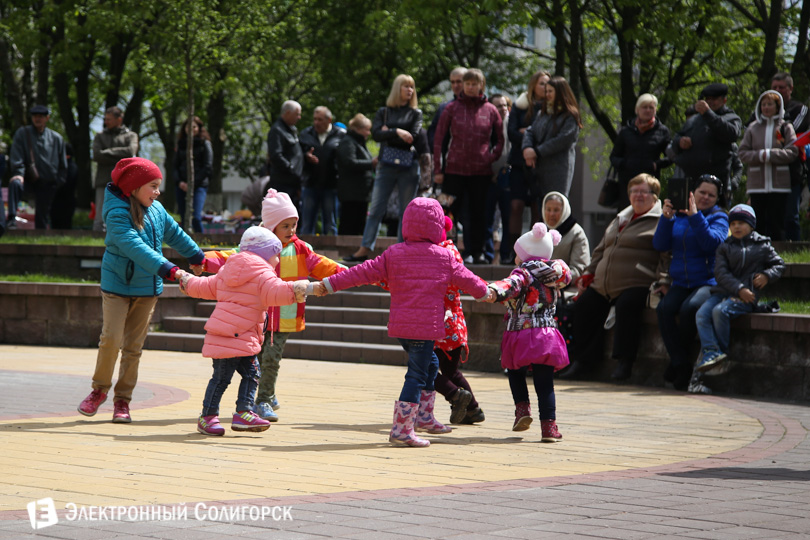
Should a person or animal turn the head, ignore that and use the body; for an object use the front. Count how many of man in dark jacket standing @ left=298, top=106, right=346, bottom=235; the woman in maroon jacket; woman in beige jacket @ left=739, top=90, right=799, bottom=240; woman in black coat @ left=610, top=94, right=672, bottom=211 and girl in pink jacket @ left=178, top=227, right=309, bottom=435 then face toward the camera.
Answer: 4

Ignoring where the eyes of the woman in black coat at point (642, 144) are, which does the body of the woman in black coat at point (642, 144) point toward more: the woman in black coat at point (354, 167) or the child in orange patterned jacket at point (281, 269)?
the child in orange patterned jacket

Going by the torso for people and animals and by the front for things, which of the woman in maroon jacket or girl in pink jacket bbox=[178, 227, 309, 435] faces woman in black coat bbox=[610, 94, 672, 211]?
the girl in pink jacket

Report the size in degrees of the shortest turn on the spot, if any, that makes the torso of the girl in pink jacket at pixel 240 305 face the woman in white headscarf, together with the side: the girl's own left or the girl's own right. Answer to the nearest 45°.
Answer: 0° — they already face them

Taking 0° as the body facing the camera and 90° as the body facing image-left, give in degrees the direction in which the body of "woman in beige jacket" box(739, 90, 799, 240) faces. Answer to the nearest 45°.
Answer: approximately 0°

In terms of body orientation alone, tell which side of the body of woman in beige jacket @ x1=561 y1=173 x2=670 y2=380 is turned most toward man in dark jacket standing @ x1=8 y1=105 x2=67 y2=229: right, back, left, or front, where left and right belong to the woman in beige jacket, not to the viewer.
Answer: right

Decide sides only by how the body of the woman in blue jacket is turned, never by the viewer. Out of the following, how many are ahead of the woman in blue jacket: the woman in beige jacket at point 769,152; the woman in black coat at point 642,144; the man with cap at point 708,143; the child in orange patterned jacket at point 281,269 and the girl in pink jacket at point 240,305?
2
